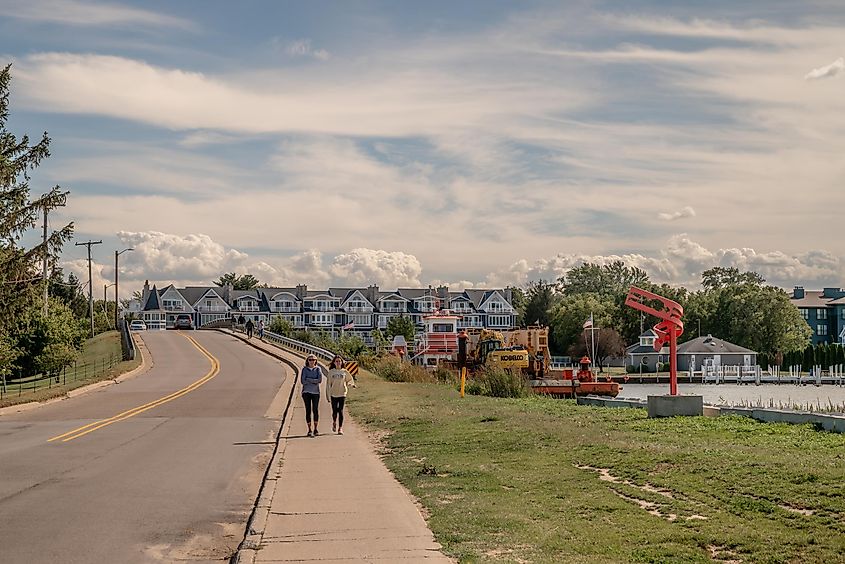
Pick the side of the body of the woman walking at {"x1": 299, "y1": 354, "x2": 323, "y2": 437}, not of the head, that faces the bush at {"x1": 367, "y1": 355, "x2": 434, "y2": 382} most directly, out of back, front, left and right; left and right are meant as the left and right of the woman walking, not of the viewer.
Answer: back

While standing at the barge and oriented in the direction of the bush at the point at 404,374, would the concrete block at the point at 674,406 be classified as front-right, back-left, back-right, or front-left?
back-left

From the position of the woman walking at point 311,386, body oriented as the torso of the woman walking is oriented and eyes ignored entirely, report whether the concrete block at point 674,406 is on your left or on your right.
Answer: on your left

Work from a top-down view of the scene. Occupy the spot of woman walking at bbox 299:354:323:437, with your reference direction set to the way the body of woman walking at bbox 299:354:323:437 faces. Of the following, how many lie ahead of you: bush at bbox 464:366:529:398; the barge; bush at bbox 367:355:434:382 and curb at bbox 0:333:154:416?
0

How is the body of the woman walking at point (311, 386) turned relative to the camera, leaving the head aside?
toward the camera

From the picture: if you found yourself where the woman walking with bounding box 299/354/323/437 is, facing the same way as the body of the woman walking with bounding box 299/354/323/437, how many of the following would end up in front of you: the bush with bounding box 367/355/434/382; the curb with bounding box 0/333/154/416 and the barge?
0

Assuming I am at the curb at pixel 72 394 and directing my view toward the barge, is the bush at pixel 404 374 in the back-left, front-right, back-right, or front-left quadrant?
front-left

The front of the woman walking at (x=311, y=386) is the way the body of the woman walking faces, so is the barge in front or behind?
behind

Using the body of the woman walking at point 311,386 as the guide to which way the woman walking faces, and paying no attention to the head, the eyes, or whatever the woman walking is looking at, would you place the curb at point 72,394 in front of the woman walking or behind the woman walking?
behind

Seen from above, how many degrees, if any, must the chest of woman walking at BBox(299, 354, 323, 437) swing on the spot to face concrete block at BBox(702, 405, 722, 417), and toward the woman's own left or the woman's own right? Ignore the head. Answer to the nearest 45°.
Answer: approximately 90° to the woman's own left

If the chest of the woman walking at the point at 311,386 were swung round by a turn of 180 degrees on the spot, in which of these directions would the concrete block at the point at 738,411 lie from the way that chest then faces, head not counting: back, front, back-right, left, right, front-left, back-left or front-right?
right

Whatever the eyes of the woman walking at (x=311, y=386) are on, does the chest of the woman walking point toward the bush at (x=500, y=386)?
no

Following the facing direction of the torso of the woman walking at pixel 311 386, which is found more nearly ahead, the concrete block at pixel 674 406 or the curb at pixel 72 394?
the concrete block
